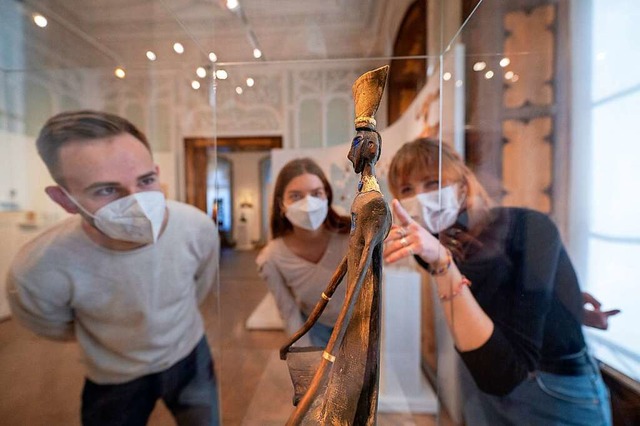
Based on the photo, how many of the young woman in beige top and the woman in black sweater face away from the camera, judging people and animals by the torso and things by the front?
0

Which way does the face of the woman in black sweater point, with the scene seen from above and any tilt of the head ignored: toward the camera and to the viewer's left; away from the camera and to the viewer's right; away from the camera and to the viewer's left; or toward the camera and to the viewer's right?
toward the camera and to the viewer's left

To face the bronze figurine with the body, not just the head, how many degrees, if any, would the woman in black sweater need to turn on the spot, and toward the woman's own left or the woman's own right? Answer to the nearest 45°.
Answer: approximately 45° to the woman's own left

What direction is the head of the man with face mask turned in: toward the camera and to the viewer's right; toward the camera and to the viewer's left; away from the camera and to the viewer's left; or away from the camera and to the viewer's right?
toward the camera and to the viewer's right

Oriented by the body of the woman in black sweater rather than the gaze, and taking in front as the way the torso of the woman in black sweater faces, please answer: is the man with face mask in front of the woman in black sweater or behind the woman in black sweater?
in front

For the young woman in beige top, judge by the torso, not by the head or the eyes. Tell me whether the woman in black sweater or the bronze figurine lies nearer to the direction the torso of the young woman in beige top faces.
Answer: the bronze figurine

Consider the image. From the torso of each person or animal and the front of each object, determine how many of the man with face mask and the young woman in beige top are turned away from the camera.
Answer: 0

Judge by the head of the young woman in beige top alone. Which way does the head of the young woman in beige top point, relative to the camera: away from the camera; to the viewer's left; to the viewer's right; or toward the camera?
toward the camera

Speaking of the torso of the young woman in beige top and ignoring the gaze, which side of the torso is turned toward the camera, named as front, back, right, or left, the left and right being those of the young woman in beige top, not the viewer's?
front

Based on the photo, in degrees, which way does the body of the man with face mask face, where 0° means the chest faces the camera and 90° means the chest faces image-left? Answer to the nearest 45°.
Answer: approximately 315°

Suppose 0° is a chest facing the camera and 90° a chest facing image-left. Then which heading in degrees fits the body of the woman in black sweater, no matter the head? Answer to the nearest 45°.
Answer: approximately 45°

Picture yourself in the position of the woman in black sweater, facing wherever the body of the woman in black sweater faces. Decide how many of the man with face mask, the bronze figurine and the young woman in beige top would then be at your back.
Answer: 0
